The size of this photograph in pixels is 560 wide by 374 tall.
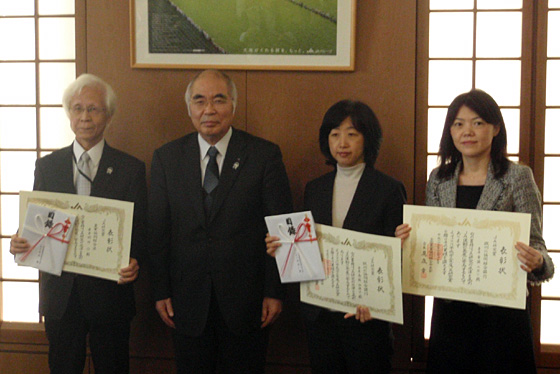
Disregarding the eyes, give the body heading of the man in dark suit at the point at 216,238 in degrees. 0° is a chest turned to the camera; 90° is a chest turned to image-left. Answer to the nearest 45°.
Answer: approximately 0°

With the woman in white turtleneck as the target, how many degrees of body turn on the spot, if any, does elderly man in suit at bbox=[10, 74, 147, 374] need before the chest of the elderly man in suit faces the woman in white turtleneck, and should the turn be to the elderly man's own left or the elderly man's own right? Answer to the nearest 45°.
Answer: approximately 45° to the elderly man's own left

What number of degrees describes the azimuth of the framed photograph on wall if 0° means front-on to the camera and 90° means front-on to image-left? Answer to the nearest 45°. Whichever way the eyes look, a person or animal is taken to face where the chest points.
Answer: approximately 0°
